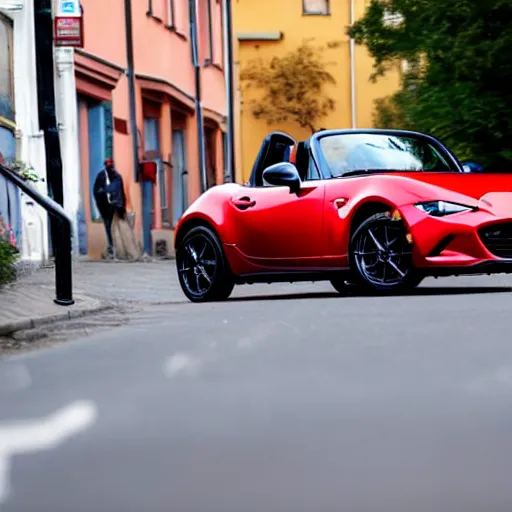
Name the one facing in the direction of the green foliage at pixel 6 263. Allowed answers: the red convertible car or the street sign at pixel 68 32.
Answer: the street sign

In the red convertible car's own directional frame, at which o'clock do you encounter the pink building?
The pink building is roughly at 7 o'clock from the red convertible car.

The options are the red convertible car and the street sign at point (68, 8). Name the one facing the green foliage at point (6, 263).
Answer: the street sign

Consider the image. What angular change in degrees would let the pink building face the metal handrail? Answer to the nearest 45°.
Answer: approximately 45° to its right

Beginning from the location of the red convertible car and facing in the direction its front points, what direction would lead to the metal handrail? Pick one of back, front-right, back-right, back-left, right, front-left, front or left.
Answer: back-right
